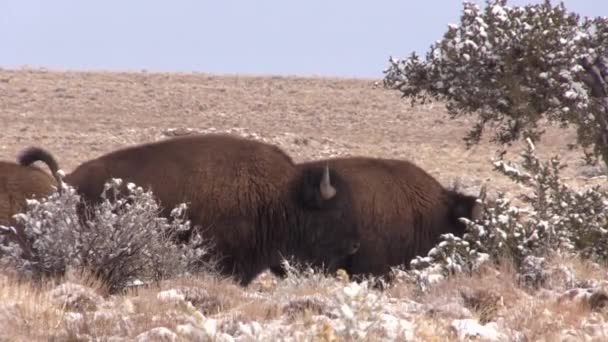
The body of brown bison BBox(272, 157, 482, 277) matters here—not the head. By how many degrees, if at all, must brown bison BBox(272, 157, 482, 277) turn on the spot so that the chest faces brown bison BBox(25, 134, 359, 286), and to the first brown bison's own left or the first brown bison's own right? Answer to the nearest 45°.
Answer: approximately 135° to the first brown bison's own right

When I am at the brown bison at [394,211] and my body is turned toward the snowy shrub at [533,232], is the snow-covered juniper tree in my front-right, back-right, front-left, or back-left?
front-left

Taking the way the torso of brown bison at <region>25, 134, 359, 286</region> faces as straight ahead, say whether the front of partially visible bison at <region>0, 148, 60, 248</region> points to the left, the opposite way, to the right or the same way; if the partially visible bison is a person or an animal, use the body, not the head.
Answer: the opposite way

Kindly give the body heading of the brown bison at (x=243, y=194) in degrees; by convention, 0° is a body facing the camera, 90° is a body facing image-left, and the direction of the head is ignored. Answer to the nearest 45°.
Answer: approximately 270°

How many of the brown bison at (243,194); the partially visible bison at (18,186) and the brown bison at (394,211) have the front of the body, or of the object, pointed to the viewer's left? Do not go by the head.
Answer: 1

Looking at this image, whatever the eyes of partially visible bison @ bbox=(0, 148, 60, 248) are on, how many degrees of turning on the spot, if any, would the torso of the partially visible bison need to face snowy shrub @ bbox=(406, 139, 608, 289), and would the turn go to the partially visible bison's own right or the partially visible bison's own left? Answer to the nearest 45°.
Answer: approximately 135° to the partially visible bison's own left

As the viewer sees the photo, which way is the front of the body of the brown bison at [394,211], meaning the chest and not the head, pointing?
to the viewer's right

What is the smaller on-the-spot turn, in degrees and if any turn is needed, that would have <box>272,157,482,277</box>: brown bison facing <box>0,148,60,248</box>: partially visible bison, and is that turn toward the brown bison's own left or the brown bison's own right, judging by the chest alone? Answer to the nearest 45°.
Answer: approximately 180°

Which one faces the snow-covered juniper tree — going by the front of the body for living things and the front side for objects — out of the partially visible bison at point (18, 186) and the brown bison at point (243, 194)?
the brown bison

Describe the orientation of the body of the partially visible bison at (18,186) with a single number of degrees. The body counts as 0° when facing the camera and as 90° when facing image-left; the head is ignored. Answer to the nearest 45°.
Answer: approximately 90°

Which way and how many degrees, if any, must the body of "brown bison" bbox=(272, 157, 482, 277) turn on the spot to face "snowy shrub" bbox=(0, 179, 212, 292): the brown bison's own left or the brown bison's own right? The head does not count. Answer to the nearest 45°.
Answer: approximately 135° to the brown bison's own right
